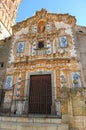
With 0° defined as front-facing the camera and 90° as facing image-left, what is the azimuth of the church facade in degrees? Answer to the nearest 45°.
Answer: approximately 0°

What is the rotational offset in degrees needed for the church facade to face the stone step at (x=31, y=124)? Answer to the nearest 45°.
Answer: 0° — it already faces it
